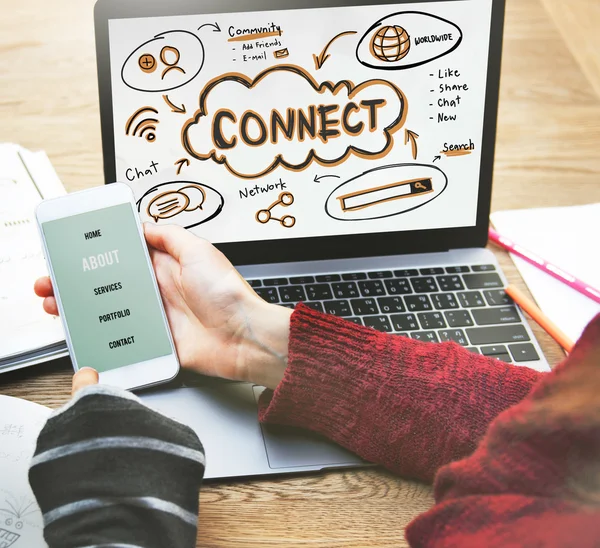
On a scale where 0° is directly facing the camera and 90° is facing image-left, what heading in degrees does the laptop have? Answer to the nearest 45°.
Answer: approximately 0°
